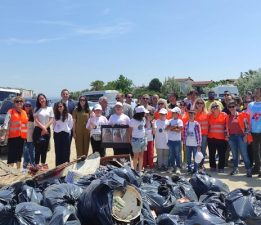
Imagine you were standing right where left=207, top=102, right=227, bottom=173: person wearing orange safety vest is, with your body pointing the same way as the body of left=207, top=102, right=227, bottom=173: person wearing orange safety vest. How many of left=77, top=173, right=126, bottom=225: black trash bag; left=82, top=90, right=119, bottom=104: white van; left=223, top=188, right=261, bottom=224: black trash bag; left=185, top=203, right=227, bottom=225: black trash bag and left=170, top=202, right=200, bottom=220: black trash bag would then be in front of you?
4

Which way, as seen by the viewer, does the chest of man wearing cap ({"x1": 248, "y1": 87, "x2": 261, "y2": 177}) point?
toward the camera

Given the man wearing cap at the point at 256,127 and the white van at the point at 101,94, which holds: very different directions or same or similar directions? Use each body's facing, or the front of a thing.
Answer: same or similar directions

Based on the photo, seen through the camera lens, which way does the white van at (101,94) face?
facing the viewer and to the left of the viewer

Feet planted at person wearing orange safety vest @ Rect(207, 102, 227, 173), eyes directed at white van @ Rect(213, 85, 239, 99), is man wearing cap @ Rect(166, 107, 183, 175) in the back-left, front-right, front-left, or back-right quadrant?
back-left

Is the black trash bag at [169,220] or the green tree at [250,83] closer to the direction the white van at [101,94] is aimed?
the black trash bag

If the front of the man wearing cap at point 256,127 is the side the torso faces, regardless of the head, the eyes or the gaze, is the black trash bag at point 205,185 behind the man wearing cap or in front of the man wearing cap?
in front

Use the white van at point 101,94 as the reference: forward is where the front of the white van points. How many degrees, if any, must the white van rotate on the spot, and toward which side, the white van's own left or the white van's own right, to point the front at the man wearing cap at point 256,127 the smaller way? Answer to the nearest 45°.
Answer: approximately 45° to the white van's own left

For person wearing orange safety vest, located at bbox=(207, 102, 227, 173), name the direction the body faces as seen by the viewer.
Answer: toward the camera

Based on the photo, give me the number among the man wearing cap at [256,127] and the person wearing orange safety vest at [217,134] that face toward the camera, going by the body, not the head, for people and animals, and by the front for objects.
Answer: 2

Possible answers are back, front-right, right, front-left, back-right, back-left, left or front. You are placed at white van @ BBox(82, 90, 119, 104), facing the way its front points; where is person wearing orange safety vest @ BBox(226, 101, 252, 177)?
front-left

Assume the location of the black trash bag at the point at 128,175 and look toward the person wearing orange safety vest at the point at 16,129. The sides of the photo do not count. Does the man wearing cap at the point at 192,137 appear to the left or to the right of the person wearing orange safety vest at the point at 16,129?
right

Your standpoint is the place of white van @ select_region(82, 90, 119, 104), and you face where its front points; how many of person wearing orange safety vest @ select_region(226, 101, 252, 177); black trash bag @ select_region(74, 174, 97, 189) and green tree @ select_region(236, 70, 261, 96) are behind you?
1

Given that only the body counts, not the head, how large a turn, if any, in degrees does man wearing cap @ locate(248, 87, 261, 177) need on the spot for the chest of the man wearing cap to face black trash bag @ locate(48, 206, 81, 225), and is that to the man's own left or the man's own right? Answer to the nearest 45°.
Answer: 0° — they already face it

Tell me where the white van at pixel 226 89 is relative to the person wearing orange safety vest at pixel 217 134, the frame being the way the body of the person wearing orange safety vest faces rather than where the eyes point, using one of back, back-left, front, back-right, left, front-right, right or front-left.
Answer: back

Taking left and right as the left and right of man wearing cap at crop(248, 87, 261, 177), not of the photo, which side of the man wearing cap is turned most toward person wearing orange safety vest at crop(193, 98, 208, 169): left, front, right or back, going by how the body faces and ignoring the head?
right

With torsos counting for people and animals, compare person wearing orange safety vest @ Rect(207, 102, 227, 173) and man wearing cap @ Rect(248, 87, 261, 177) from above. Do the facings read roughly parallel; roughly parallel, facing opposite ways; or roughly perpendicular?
roughly parallel

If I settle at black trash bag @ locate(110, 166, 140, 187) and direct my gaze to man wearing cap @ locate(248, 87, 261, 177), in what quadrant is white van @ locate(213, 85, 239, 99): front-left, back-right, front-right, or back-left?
front-left
